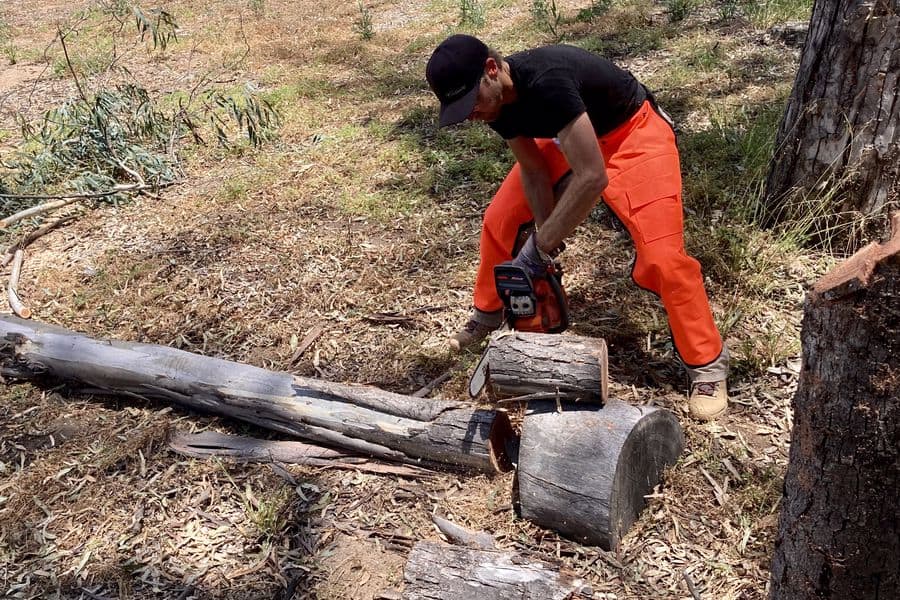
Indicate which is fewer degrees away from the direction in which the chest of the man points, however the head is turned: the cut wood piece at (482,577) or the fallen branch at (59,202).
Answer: the cut wood piece

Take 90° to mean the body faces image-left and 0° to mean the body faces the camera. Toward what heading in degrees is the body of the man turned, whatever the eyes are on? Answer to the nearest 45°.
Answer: approximately 45°

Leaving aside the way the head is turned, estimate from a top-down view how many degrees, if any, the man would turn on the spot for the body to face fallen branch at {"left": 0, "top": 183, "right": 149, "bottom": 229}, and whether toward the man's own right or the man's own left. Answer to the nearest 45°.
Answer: approximately 90° to the man's own right

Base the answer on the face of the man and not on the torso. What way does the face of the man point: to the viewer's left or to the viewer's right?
to the viewer's left

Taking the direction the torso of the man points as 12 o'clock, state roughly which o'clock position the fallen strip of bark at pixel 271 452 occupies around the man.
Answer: The fallen strip of bark is roughly at 1 o'clock from the man.

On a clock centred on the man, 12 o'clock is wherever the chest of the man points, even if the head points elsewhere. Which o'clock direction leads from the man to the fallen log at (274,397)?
The fallen log is roughly at 1 o'clock from the man.

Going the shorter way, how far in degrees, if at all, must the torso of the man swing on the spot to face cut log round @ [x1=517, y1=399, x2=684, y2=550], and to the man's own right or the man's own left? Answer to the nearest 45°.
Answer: approximately 45° to the man's own left

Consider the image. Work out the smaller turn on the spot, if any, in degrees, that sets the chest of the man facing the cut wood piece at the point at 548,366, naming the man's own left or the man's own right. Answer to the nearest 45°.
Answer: approximately 45° to the man's own left

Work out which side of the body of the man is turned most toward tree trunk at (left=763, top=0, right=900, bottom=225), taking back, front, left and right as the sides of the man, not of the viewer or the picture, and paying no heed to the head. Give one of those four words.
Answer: back
